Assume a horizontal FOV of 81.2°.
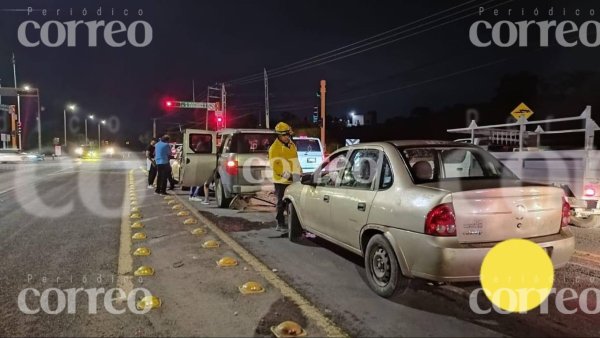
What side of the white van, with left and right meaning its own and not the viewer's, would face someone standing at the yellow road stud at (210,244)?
back

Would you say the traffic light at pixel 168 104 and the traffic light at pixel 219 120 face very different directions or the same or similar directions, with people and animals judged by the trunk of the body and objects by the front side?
same or similar directions

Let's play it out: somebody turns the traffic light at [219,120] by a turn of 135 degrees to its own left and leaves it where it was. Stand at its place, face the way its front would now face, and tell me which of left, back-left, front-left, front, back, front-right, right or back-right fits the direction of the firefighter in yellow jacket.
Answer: back-right

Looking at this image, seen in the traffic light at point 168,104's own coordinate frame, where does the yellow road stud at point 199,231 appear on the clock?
The yellow road stud is roughly at 12 o'clock from the traffic light.

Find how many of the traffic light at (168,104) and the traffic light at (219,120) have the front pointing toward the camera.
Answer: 2

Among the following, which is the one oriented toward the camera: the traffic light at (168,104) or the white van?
the traffic light

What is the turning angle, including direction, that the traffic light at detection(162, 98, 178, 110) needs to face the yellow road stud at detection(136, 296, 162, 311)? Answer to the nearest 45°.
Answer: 0° — it already faces it

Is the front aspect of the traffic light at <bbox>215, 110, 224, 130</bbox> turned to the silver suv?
yes

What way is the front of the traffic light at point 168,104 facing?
toward the camera

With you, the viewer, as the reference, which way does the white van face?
facing away from the viewer

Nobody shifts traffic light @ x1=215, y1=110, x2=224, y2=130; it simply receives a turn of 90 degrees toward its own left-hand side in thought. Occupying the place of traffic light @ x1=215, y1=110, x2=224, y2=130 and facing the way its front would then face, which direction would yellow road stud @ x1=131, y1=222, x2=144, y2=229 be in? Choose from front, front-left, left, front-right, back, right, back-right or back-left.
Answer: right

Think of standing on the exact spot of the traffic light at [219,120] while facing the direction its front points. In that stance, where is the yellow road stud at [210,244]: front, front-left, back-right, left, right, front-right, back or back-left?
front

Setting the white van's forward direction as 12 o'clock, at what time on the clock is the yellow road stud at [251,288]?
The yellow road stud is roughly at 6 o'clock from the white van.

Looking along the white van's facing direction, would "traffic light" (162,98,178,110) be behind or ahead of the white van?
ahead

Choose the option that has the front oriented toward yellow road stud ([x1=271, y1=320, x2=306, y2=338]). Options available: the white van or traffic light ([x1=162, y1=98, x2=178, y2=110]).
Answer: the traffic light

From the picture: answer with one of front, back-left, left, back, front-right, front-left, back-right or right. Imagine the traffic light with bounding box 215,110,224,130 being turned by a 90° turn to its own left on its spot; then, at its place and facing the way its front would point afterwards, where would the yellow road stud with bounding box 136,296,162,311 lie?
right

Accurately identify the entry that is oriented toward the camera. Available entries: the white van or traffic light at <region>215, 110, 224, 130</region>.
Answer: the traffic light

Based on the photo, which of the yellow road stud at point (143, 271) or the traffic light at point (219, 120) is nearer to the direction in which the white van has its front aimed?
the traffic light

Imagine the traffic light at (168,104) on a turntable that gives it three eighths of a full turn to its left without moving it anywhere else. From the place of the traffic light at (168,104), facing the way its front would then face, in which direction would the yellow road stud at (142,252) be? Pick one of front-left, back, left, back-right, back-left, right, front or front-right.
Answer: back-right

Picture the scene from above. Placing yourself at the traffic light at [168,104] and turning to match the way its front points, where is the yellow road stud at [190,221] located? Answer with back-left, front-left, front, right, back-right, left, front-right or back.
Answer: front
